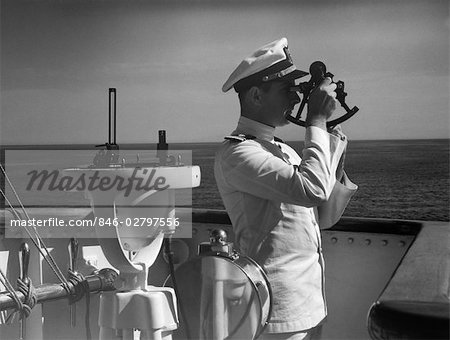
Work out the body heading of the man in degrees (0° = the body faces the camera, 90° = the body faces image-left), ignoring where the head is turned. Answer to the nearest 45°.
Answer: approximately 270°

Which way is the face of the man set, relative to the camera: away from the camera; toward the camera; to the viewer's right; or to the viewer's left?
to the viewer's right
